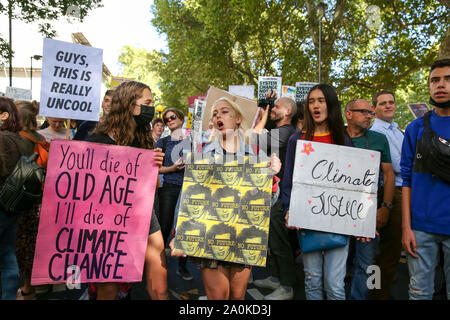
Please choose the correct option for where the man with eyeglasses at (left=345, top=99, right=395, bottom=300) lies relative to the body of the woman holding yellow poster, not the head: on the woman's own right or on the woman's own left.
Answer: on the woman's own left

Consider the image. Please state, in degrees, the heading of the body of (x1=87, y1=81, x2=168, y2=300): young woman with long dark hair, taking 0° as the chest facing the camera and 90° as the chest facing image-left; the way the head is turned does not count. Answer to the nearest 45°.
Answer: approximately 315°

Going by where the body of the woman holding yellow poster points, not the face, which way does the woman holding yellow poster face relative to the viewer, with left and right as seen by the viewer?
facing the viewer

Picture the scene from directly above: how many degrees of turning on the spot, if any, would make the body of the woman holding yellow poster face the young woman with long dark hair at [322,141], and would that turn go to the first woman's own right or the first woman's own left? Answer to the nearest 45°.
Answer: approximately 90° to the first woman's own left

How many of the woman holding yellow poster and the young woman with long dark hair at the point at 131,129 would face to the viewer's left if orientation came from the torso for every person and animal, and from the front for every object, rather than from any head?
0
